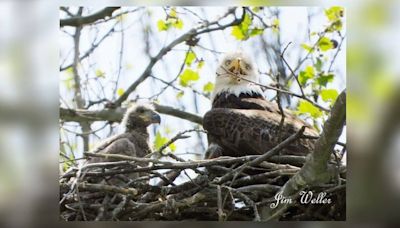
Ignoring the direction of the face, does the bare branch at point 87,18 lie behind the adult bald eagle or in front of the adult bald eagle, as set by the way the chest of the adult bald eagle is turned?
in front
